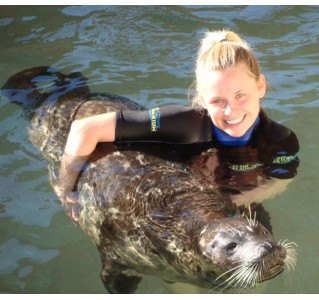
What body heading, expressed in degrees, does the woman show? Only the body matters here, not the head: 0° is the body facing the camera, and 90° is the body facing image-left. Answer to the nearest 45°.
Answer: approximately 0°

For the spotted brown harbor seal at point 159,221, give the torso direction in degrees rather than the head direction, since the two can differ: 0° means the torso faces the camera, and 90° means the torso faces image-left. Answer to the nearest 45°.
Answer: approximately 315°

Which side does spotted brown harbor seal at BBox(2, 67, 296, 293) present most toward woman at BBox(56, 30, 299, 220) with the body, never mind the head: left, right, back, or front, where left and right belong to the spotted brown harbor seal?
left
